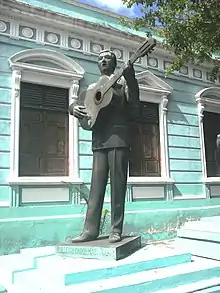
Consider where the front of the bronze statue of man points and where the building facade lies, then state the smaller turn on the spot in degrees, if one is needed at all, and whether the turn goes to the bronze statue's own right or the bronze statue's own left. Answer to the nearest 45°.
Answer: approximately 135° to the bronze statue's own right

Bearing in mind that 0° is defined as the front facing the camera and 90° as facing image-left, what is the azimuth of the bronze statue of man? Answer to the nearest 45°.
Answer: approximately 45°
